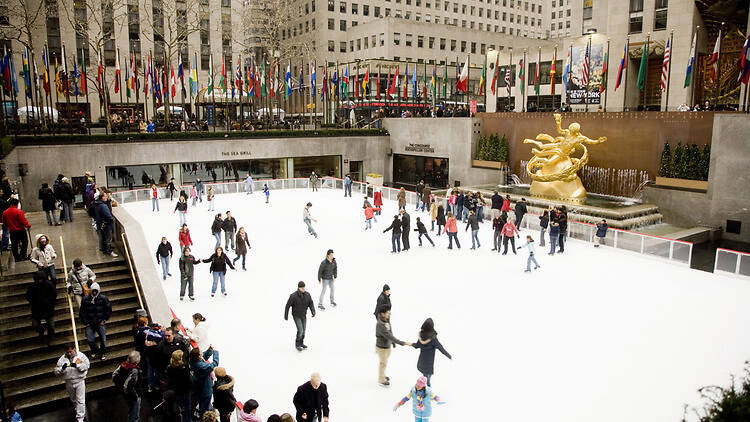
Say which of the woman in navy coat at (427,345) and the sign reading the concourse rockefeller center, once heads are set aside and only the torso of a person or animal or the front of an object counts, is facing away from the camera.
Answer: the woman in navy coat

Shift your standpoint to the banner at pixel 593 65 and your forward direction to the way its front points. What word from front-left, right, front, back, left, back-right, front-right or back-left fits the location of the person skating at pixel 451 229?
front

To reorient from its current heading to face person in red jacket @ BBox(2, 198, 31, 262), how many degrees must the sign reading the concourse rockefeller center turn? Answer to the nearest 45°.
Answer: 0° — it already faces them

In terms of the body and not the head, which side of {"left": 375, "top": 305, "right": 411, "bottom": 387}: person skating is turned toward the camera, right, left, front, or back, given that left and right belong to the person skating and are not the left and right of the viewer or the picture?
right

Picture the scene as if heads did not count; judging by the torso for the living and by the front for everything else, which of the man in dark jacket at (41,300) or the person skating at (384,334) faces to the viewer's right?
the person skating

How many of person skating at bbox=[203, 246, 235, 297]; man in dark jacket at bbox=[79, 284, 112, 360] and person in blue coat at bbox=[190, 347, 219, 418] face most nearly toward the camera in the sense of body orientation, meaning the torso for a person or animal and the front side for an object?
2

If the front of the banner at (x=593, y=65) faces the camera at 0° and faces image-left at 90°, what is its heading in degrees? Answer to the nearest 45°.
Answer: approximately 0°

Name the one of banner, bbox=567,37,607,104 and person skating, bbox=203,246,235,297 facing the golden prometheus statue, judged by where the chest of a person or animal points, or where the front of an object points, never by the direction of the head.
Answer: the banner

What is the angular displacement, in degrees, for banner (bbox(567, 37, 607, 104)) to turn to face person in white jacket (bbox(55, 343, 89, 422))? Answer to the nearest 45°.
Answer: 0° — it already faces them

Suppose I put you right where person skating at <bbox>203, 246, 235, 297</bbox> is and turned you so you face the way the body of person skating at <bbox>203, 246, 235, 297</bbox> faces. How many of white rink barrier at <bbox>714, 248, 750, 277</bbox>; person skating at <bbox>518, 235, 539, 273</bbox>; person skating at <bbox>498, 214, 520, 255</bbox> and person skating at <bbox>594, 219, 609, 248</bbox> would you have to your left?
4

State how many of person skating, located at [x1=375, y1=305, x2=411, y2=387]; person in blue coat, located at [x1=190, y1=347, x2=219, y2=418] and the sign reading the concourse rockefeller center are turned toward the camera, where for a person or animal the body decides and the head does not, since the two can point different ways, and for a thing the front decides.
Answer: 1

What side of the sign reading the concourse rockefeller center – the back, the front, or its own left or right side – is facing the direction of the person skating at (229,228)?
front
